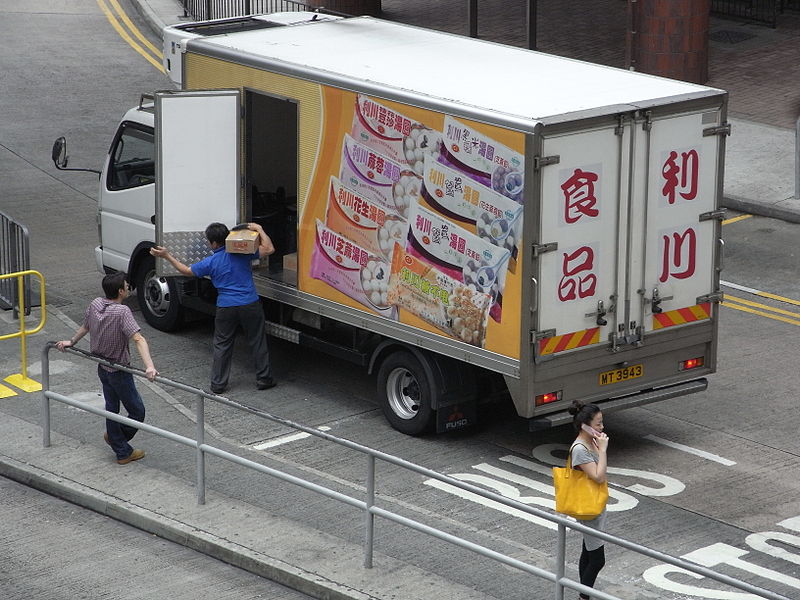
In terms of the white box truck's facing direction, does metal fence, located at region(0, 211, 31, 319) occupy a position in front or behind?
in front

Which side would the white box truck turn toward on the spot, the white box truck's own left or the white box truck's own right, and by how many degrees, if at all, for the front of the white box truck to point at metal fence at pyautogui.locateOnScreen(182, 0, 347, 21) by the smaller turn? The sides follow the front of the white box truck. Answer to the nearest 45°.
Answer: approximately 45° to the white box truck's own right

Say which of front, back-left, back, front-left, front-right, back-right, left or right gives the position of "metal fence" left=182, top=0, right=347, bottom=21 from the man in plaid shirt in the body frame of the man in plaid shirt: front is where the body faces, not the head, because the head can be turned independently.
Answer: front-left

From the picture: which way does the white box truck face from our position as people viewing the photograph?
facing away from the viewer and to the left of the viewer

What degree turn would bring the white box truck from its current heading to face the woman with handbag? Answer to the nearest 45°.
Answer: approximately 135° to its left

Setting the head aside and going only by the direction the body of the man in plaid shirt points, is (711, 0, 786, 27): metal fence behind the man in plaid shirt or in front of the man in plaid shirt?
in front

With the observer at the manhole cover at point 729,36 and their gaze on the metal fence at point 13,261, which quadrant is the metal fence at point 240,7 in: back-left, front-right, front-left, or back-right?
front-right

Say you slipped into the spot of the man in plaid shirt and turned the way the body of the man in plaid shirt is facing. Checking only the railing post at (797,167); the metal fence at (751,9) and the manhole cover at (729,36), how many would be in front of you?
3
